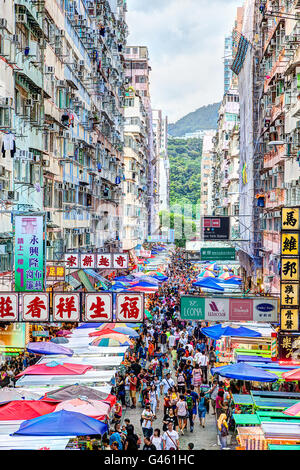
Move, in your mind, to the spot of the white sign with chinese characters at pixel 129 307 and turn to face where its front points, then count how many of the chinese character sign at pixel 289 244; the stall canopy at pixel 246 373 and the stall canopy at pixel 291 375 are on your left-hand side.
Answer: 3

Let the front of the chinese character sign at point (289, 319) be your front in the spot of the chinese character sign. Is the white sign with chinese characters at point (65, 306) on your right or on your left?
on your right

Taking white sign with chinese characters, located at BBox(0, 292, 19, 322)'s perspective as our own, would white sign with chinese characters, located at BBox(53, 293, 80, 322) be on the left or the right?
on its left

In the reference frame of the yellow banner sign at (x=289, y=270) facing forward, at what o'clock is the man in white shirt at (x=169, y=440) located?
The man in white shirt is roughly at 1 o'clock from the yellow banner sign.

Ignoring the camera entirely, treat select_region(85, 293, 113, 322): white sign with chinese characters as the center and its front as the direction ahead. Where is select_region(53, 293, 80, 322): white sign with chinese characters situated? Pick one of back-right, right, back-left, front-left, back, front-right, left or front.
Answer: right

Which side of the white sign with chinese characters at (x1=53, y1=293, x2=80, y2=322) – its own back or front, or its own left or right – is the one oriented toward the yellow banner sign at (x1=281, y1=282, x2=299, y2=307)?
left

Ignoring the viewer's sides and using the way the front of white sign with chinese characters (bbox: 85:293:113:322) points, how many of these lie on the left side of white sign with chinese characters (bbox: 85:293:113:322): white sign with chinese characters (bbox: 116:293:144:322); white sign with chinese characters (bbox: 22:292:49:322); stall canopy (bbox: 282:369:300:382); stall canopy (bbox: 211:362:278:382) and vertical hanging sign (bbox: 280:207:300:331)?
4

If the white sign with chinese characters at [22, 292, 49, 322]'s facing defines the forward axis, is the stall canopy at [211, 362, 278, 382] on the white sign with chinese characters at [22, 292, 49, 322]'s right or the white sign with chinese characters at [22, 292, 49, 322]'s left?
on its left

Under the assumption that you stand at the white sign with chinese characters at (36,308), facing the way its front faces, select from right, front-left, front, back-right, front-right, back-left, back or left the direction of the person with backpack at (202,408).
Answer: left

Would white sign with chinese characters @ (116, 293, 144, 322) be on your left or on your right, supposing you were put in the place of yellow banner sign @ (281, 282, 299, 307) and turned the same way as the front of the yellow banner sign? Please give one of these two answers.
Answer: on your right

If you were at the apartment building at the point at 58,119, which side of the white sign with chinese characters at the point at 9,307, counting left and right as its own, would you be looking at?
back
